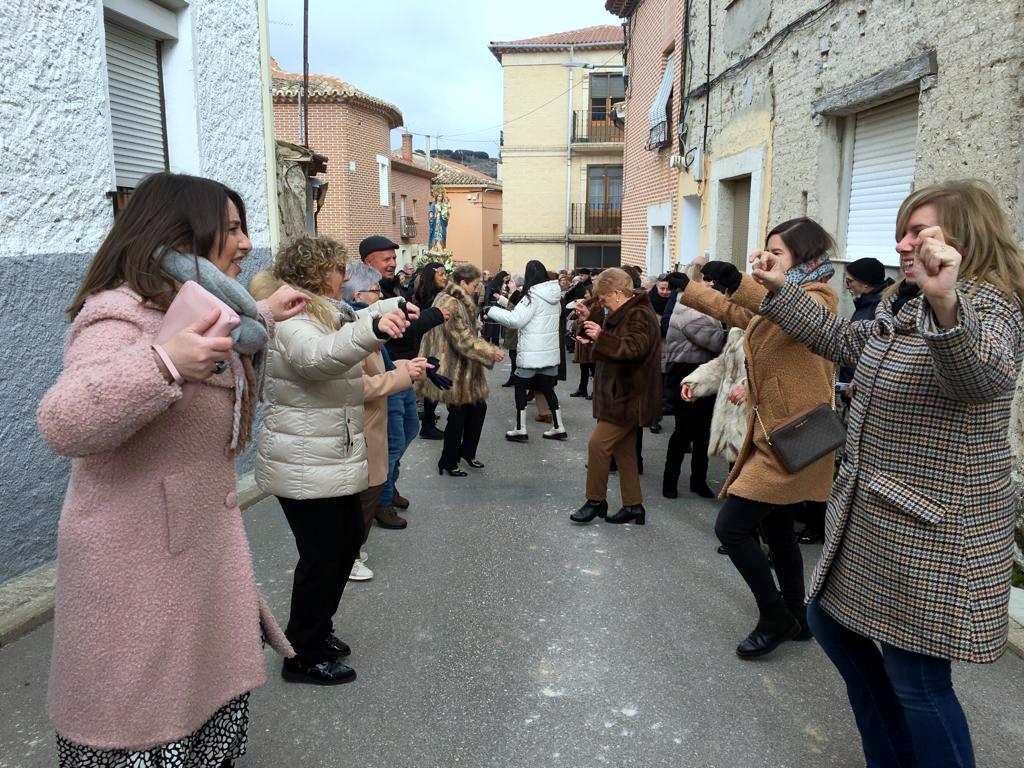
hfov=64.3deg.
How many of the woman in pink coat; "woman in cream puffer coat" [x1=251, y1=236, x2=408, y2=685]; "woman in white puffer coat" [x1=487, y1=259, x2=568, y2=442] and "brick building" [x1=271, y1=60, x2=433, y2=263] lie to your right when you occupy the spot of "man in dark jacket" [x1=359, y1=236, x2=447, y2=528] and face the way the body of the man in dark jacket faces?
2

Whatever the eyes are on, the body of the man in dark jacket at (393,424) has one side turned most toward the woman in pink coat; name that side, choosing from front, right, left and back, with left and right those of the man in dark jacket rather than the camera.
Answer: right

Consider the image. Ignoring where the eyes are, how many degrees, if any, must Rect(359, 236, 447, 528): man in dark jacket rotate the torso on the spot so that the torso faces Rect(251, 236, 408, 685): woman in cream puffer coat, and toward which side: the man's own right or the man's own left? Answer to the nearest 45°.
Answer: approximately 90° to the man's own right

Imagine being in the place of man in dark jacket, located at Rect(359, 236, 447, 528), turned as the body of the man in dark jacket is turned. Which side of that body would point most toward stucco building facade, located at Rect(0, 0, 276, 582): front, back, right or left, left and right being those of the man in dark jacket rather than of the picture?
back

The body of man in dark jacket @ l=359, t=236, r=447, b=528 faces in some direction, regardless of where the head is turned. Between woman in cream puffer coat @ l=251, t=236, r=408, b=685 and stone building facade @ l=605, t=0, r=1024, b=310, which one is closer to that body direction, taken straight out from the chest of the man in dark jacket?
the stone building facade

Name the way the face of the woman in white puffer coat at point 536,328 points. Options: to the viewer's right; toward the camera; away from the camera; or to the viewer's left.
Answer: away from the camera

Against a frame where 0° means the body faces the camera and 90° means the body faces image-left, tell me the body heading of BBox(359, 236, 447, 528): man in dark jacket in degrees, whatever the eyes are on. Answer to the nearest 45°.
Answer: approximately 270°

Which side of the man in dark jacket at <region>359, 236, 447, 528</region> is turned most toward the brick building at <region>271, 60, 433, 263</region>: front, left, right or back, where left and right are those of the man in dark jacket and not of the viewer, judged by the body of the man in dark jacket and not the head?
left

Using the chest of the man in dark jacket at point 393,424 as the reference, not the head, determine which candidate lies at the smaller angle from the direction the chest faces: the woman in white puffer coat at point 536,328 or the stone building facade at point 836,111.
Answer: the stone building facade

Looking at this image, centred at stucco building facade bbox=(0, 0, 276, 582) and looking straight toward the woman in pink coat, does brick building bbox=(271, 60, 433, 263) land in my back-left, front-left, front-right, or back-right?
back-left

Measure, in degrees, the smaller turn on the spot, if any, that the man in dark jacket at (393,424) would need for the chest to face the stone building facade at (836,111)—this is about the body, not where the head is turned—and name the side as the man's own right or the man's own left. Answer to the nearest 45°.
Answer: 0° — they already face it

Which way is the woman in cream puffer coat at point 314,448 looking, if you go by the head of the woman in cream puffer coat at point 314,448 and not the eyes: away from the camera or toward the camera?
away from the camera

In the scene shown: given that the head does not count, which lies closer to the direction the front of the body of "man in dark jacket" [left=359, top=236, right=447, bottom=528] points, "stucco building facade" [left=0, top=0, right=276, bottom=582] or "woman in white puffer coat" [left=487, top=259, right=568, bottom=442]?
the woman in white puffer coat

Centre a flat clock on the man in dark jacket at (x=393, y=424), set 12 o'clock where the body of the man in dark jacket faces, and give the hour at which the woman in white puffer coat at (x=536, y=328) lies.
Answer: The woman in white puffer coat is roughly at 10 o'clock from the man in dark jacket.
